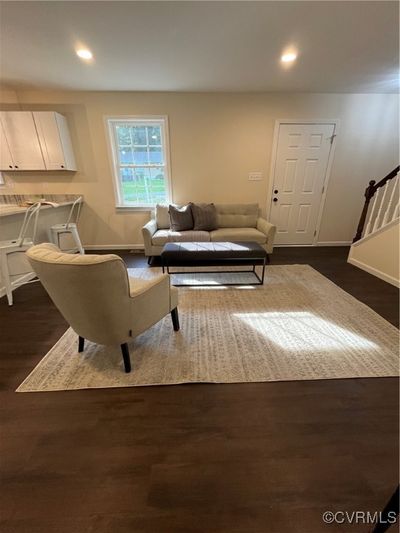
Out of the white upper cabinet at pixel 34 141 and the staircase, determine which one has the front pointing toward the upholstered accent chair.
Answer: the white upper cabinet

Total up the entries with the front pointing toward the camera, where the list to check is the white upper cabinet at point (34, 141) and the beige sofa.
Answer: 2

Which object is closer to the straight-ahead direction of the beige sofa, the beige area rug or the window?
the beige area rug

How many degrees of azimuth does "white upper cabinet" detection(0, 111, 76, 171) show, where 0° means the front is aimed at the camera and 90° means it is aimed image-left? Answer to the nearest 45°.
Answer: approximately 0°

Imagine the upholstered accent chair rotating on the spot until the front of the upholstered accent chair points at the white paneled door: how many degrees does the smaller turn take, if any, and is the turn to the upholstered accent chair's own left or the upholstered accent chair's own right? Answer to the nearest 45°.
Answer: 0° — it already faces it

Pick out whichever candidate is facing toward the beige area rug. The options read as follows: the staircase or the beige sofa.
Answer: the beige sofa

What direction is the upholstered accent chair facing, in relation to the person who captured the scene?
facing away from the viewer and to the right of the viewer

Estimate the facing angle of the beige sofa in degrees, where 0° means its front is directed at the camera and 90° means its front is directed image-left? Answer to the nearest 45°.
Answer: approximately 0°

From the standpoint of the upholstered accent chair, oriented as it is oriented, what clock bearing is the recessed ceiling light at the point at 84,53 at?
The recessed ceiling light is roughly at 11 o'clock from the upholstered accent chair.

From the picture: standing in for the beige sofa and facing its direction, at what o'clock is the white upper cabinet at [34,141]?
The white upper cabinet is roughly at 3 o'clock from the beige sofa.
